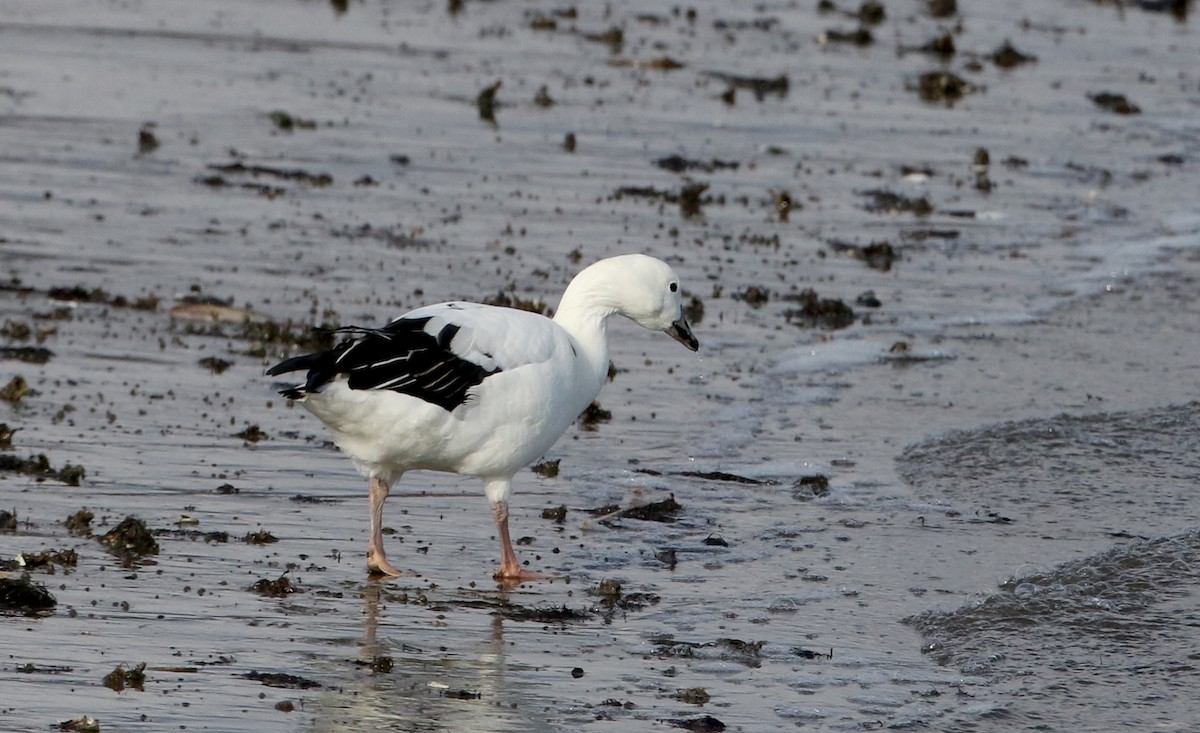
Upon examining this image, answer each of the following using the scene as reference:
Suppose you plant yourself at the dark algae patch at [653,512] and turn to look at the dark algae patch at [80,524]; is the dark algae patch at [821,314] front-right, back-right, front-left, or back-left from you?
back-right

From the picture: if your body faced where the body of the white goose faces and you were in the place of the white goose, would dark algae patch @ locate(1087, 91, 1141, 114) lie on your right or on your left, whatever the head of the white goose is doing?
on your left

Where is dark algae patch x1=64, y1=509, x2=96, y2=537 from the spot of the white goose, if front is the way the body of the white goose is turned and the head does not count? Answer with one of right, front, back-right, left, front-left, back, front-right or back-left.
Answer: back

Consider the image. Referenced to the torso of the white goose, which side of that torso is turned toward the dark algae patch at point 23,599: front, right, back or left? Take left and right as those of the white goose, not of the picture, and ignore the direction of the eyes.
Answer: back

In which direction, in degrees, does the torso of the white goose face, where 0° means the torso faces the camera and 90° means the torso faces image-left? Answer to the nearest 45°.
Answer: approximately 270°

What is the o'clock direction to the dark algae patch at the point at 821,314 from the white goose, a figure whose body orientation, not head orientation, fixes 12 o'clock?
The dark algae patch is roughly at 10 o'clock from the white goose.
